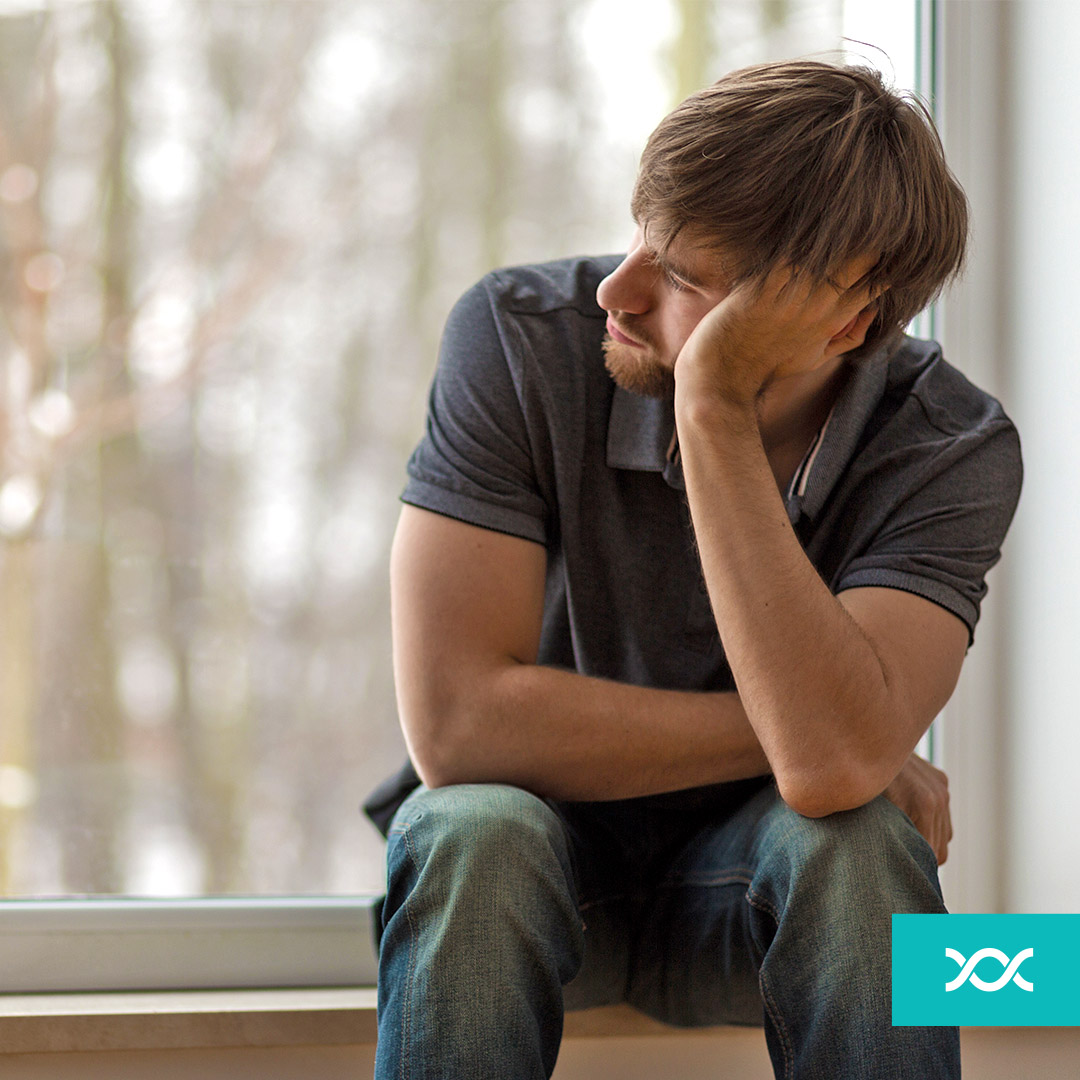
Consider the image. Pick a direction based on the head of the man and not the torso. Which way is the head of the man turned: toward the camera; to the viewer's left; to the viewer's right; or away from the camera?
to the viewer's left

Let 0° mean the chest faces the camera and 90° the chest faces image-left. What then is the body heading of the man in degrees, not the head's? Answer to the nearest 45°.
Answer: approximately 0°
